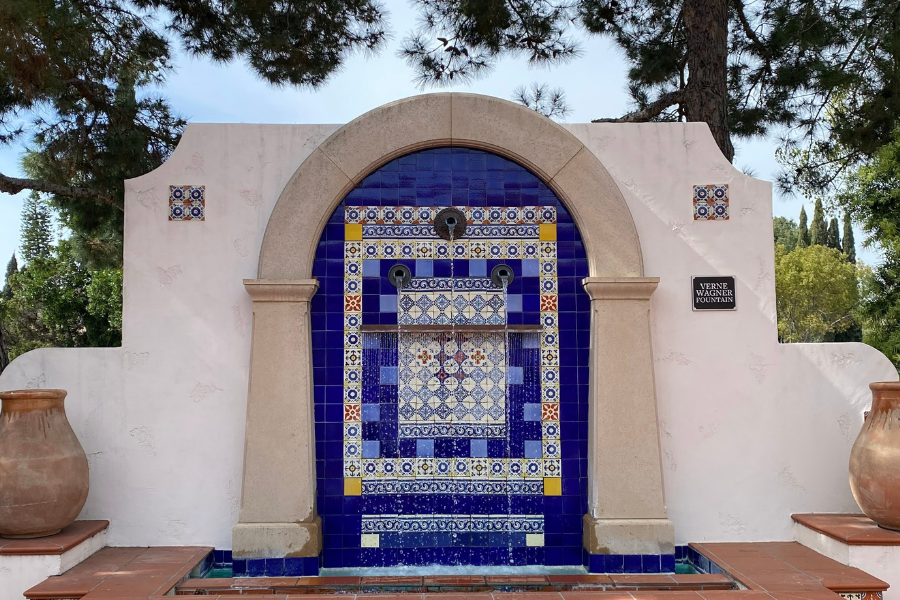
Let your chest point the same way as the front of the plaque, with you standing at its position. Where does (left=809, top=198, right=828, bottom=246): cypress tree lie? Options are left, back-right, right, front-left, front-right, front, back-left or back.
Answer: back

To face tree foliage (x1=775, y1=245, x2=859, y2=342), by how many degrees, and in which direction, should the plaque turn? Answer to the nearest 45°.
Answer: approximately 180°

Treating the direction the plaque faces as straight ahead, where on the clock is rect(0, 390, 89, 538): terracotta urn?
The terracotta urn is roughly at 2 o'clock from the plaque.

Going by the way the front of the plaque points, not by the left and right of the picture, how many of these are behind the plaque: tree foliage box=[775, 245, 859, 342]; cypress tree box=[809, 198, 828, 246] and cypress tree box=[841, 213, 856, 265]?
3

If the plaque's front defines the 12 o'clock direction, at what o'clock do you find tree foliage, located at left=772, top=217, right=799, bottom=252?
The tree foliage is roughly at 6 o'clock from the plaque.

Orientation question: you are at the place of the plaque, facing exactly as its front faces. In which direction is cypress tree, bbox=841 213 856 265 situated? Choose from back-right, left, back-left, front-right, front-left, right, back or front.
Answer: back

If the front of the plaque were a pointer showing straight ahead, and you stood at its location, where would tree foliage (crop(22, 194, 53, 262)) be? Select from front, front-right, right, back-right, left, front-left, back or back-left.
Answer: back-right

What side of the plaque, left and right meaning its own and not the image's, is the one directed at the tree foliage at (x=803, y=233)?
back

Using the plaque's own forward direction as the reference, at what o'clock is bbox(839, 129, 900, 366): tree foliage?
The tree foliage is roughly at 7 o'clock from the plaque.
